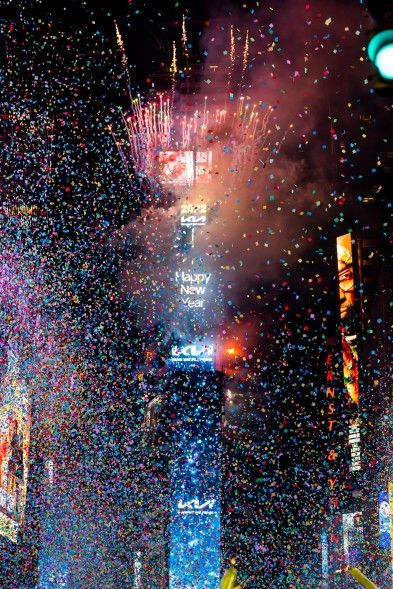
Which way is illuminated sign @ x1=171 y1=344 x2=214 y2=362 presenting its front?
toward the camera

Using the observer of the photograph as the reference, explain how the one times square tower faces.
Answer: facing the viewer

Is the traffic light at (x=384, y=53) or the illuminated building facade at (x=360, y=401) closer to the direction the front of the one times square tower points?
the traffic light

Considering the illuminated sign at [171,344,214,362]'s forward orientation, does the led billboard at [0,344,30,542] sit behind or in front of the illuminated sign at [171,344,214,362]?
in front

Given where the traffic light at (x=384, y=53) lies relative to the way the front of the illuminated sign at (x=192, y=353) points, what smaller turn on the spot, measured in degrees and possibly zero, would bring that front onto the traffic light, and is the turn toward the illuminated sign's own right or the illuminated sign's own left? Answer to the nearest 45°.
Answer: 0° — it already faces it

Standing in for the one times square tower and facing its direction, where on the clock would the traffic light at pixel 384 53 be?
The traffic light is roughly at 12 o'clock from the one times square tower.

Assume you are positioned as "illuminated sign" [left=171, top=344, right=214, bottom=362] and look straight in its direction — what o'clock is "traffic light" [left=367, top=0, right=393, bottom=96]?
The traffic light is roughly at 12 o'clock from the illuminated sign.

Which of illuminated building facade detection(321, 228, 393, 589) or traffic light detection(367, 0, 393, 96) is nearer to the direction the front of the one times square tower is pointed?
the traffic light

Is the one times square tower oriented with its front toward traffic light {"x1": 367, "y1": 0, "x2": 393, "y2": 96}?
yes

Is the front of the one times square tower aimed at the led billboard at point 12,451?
yes
